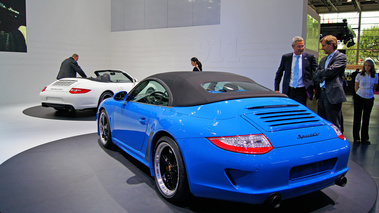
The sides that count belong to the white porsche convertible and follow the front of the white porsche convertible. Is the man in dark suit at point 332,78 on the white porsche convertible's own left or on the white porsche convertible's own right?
on the white porsche convertible's own right

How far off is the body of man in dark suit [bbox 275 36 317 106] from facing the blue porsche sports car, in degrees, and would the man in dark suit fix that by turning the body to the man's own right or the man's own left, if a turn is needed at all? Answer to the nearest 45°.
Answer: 0° — they already face it

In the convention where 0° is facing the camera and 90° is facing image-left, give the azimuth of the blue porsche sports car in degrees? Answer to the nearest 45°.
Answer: approximately 135°

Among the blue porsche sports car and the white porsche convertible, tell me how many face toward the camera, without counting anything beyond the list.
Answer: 0

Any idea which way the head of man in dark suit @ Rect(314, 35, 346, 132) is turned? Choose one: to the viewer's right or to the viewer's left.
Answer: to the viewer's left

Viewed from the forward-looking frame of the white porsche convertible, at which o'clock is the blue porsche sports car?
The blue porsche sports car is roughly at 4 o'clock from the white porsche convertible.

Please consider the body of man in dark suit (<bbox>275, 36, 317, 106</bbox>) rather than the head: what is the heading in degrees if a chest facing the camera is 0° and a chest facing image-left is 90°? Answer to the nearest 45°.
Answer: approximately 0°

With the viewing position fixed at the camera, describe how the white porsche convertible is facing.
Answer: facing away from the viewer and to the right of the viewer

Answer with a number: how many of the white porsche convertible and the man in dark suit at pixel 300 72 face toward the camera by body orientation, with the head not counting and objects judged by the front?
1

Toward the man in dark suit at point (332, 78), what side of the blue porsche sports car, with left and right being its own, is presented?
right

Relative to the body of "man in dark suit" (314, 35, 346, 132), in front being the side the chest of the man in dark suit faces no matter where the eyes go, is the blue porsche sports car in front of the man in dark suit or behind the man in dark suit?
in front
